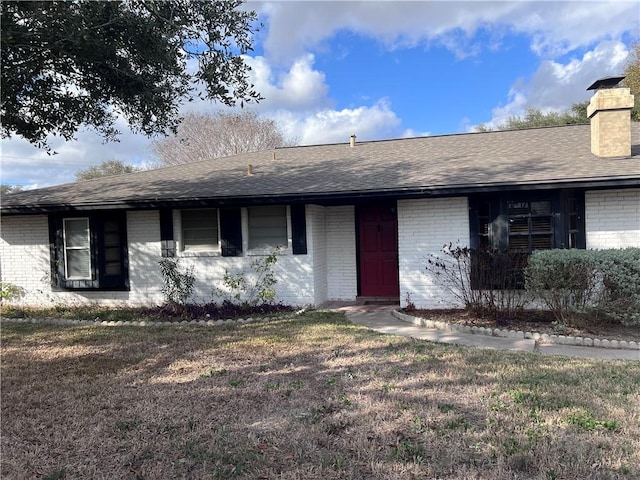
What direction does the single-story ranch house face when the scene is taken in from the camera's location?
facing the viewer

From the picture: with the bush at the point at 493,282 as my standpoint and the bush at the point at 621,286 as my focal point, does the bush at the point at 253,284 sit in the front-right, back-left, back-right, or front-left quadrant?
back-right

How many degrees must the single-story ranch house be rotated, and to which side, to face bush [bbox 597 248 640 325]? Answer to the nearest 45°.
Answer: approximately 45° to its left
